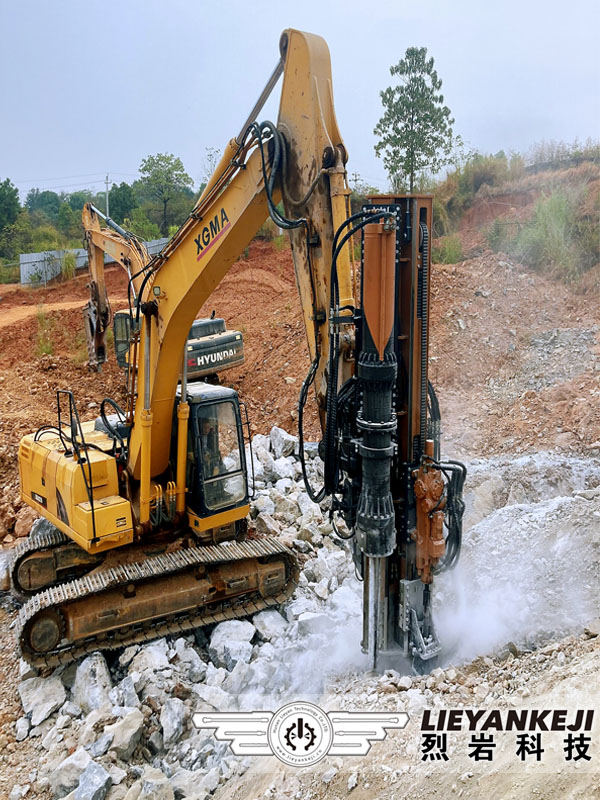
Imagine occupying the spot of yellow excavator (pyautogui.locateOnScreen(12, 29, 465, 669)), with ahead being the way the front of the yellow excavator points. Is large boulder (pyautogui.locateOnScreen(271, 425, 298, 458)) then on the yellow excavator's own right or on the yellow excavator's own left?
on the yellow excavator's own left

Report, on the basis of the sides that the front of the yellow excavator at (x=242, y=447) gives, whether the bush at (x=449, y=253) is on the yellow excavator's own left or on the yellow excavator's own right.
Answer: on the yellow excavator's own left

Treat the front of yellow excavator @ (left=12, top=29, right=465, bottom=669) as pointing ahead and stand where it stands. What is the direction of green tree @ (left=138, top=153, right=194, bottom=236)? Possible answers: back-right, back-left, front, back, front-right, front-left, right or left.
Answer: back-left

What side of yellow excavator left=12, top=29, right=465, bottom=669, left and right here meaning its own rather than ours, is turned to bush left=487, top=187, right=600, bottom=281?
left

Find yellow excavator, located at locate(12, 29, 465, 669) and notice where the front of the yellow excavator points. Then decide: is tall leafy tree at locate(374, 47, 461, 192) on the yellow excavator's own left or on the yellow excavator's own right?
on the yellow excavator's own left

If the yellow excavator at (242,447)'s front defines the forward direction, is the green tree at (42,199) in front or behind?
behind

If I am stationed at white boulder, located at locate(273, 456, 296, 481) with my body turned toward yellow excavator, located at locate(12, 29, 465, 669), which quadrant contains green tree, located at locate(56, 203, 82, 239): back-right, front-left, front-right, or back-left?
back-right

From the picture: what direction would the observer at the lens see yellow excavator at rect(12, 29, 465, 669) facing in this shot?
facing the viewer and to the right of the viewer
